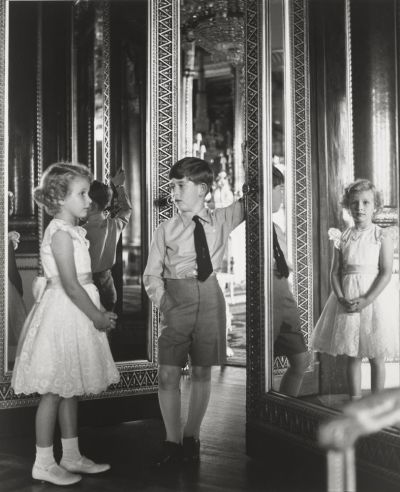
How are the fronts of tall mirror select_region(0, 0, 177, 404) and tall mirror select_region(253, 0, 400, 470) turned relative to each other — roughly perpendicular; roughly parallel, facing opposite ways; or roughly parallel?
roughly perpendicular

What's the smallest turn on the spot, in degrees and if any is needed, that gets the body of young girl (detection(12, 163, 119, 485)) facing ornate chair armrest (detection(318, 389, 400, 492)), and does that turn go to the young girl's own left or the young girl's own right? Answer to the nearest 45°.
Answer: approximately 90° to the young girl's own right

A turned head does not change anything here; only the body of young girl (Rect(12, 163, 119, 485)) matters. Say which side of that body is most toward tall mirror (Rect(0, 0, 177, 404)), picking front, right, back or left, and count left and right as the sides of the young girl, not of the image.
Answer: left

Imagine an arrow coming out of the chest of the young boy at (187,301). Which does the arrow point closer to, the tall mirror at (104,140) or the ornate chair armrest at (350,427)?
the ornate chair armrest

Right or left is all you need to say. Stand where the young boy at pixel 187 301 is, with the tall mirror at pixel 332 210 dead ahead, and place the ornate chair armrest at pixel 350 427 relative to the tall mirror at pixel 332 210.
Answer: right

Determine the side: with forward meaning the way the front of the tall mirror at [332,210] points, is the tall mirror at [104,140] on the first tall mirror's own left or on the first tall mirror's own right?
on the first tall mirror's own right

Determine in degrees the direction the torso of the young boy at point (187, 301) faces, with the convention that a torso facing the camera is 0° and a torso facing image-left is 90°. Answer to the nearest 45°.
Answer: approximately 0°

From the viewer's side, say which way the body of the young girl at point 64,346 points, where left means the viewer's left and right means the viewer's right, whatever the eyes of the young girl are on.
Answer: facing to the right of the viewer

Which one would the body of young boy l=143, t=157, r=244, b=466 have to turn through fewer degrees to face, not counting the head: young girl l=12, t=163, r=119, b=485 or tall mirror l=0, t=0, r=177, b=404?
the young girl

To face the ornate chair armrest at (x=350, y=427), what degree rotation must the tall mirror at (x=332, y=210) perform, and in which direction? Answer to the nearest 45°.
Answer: approximately 45° to its left

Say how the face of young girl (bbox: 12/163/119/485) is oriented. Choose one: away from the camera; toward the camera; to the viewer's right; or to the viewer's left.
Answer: to the viewer's right

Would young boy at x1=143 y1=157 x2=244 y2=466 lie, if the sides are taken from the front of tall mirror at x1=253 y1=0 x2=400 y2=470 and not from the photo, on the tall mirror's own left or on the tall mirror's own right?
on the tall mirror's own right
